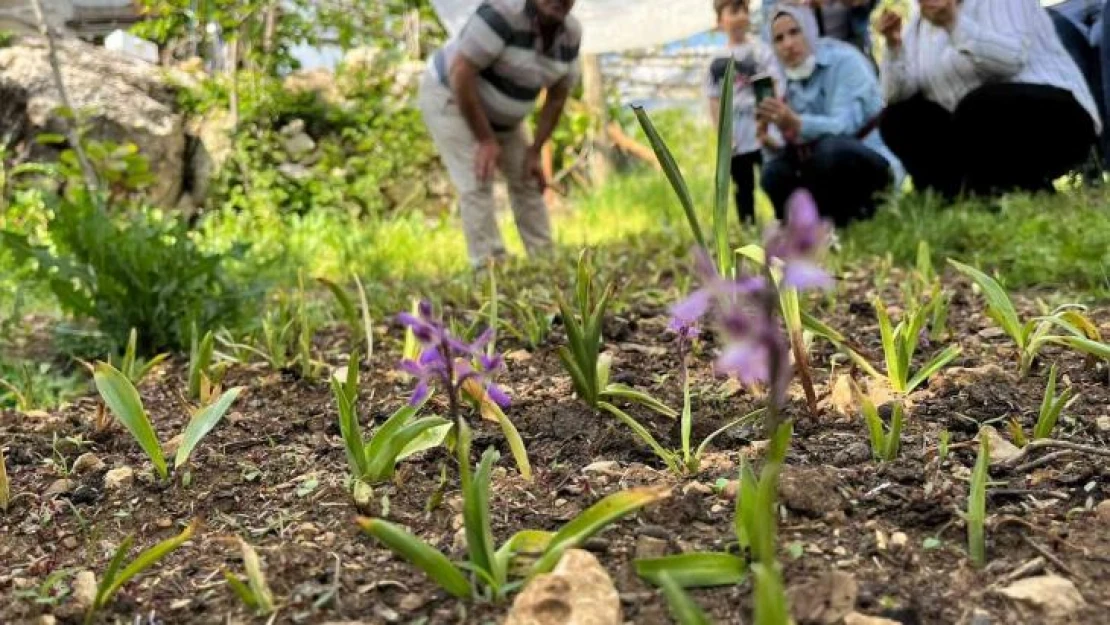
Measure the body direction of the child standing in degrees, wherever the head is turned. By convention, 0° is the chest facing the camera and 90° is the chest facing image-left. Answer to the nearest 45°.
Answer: approximately 0°

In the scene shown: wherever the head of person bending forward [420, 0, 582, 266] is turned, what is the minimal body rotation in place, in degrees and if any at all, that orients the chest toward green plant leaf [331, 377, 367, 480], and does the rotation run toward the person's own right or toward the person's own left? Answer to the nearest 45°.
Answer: approximately 45° to the person's own right

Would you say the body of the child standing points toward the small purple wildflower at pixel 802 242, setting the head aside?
yes

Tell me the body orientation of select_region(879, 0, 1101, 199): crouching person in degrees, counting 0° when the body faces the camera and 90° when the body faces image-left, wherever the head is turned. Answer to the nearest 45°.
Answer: approximately 45°
